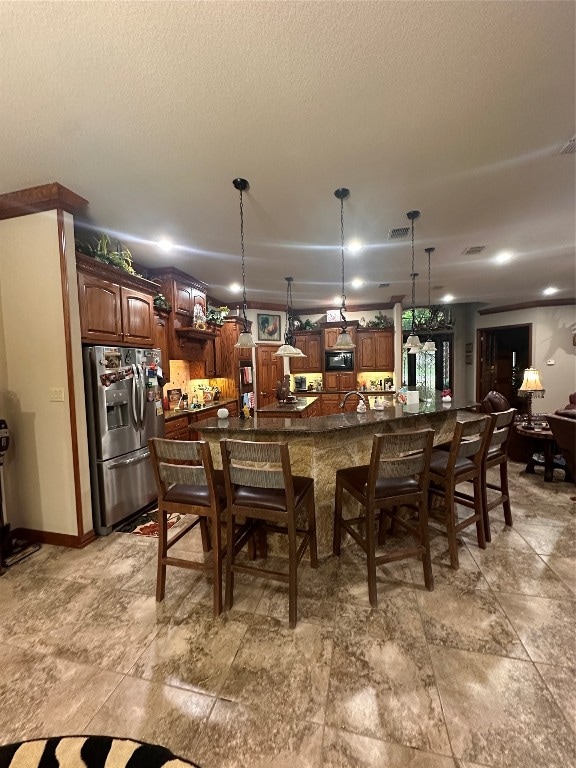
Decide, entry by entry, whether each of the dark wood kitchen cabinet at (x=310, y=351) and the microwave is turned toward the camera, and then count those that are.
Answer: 2

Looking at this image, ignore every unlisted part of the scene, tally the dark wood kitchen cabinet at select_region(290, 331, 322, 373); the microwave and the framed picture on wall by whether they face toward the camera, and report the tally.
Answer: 3

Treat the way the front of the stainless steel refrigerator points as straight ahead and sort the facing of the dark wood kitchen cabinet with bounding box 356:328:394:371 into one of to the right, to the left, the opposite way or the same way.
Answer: to the right

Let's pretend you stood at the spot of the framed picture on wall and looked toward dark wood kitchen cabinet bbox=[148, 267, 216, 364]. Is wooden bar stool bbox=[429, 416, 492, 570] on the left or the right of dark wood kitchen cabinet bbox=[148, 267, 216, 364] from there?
left

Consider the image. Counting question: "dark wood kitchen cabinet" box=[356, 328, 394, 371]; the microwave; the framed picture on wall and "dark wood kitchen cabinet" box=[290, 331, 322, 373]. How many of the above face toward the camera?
4

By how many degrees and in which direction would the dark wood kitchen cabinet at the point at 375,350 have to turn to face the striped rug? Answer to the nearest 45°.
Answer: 0° — it already faces it

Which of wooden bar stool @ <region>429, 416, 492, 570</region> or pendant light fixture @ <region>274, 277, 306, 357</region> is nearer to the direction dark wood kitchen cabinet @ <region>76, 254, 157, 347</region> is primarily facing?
the wooden bar stool

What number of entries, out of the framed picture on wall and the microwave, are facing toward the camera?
2

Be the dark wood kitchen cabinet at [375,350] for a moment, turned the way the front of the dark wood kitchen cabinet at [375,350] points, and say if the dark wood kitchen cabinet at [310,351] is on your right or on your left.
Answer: on your right

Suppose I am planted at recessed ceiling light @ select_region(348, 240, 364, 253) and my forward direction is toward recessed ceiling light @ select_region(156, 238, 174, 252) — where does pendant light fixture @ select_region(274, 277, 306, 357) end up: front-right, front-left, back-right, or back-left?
front-right

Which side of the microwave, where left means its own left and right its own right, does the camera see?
front

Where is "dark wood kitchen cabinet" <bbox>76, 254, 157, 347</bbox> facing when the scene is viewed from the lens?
facing the viewer and to the right of the viewer

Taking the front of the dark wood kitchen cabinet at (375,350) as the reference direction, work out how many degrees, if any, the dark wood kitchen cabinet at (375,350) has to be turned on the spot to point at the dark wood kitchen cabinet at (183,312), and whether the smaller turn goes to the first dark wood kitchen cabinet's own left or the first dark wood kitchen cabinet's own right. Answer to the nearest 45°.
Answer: approximately 45° to the first dark wood kitchen cabinet's own right

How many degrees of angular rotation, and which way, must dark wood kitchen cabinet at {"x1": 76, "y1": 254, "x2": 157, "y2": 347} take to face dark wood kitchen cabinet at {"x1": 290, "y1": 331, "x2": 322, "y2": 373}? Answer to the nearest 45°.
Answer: approximately 90° to its left

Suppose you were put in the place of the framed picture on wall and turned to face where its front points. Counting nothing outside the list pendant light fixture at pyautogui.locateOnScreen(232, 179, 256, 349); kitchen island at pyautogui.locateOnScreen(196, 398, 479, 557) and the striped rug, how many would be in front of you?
3

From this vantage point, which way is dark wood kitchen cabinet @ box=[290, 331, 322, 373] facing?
toward the camera

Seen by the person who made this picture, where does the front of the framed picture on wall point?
facing the viewer

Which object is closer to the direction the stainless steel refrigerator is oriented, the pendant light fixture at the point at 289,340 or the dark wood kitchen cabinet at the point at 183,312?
the pendant light fixture

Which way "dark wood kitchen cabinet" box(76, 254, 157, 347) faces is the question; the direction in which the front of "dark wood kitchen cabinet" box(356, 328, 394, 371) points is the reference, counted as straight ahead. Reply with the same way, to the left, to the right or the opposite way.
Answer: to the left

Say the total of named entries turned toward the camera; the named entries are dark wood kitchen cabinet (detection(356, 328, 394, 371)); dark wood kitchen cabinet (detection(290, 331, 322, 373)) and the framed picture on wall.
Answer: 3
